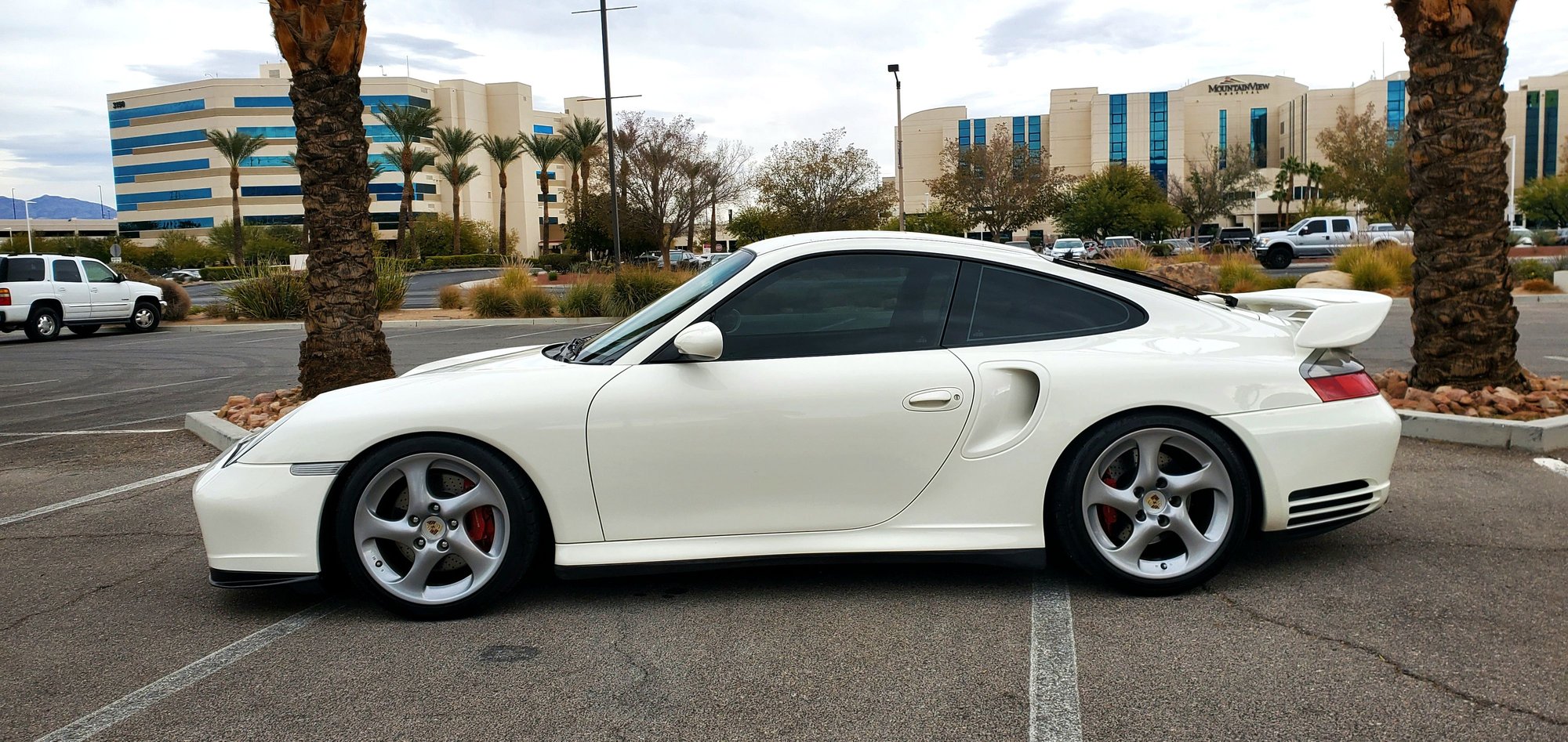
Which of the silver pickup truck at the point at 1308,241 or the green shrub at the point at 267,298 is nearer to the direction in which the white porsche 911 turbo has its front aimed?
the green shrub

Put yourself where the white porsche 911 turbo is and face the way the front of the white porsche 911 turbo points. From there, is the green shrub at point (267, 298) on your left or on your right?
on your right

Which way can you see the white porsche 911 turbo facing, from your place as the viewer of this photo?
facing to the left of the viewer

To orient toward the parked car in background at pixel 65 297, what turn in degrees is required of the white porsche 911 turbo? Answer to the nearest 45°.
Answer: approximately 45° to its right

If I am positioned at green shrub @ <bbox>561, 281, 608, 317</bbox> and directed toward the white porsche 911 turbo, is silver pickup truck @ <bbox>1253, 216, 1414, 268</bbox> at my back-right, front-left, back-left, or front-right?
back-left

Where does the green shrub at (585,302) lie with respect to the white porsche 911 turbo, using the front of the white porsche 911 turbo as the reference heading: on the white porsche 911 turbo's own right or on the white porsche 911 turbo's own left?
on the white porsche 911 turbo's own right

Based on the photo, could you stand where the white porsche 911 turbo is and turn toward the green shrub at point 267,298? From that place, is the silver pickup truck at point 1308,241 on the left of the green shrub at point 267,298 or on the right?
right

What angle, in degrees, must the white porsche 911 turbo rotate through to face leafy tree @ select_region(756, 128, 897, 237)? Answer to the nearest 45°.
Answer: approximately 90° to its right

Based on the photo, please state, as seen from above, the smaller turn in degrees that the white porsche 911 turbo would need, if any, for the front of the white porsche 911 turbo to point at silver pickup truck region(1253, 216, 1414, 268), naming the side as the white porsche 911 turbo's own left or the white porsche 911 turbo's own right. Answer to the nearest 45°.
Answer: approximately 135° to the white porsche 911 turbo's own right

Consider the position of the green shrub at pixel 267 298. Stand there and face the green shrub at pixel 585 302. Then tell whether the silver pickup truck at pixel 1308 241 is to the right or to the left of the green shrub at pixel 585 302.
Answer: left

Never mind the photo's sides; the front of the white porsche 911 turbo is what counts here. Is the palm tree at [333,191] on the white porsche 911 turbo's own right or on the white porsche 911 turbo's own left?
on the white porsche 911 turbo's own right
